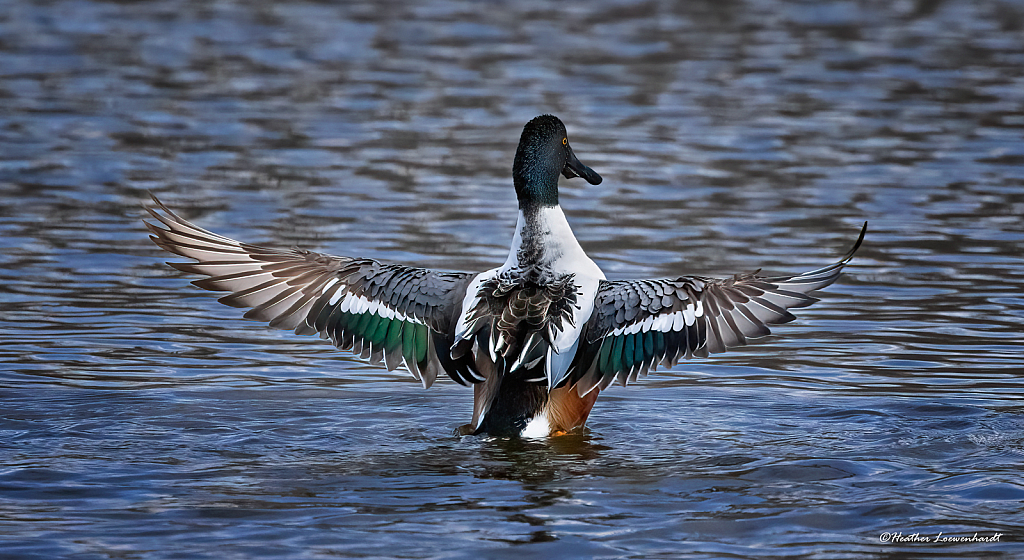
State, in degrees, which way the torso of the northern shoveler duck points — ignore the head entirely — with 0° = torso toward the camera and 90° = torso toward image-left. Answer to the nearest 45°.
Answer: approximately 225°
